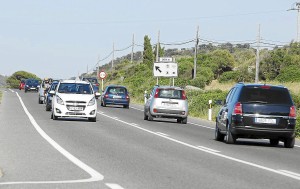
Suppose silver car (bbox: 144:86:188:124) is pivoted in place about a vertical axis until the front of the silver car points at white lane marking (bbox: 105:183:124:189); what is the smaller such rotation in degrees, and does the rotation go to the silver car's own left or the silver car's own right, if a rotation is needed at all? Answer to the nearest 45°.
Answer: approximately 180°

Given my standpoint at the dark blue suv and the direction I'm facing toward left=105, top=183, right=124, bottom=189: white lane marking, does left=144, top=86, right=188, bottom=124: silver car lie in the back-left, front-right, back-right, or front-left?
back-right

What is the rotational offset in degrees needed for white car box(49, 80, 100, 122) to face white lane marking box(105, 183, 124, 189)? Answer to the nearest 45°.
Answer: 0° — it already faces it

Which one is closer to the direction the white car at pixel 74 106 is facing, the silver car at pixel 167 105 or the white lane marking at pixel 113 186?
the white lane marking

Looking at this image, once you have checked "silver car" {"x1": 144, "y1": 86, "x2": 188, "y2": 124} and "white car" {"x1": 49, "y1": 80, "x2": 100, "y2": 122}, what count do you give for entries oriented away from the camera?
1

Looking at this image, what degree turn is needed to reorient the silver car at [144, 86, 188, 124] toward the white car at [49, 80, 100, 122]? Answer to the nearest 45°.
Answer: approximately 135° to its left

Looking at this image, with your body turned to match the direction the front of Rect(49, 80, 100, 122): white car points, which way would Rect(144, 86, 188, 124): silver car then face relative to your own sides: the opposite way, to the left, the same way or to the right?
the opposite way

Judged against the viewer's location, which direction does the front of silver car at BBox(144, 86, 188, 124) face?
facing away from the viewer

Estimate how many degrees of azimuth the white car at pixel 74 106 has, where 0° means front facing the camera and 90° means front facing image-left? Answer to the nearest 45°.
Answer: approximately 0°
